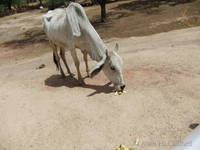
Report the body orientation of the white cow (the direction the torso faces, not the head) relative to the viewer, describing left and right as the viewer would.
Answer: facing the viewer and to the right of the viewer
